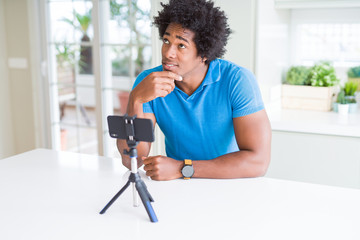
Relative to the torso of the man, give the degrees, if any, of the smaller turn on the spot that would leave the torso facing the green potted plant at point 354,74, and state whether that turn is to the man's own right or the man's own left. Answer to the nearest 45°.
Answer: approximately 180°

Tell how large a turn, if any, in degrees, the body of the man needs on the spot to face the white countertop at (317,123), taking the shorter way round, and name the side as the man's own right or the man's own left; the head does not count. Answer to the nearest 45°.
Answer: approximately 180°

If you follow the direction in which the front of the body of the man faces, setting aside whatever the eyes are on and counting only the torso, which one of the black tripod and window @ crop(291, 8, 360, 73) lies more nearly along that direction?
the black tripod

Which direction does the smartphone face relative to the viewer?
away from the camera

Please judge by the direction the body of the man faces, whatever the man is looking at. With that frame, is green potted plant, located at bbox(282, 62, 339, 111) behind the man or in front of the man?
behind

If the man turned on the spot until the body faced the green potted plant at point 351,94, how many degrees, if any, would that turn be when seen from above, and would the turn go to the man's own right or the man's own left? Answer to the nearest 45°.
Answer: approximately 180°

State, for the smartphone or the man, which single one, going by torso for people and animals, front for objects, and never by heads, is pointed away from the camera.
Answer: the smartphone

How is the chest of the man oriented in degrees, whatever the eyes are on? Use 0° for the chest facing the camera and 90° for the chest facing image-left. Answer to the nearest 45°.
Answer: approximately 45°

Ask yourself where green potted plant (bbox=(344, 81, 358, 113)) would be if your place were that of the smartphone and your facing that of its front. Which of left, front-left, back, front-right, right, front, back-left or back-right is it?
front-right

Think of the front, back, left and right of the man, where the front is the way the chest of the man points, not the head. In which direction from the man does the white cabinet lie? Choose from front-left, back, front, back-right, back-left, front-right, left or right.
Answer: back

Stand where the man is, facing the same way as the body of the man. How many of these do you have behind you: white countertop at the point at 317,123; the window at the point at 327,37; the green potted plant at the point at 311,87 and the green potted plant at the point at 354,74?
4

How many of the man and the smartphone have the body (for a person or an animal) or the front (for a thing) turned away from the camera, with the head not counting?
1
